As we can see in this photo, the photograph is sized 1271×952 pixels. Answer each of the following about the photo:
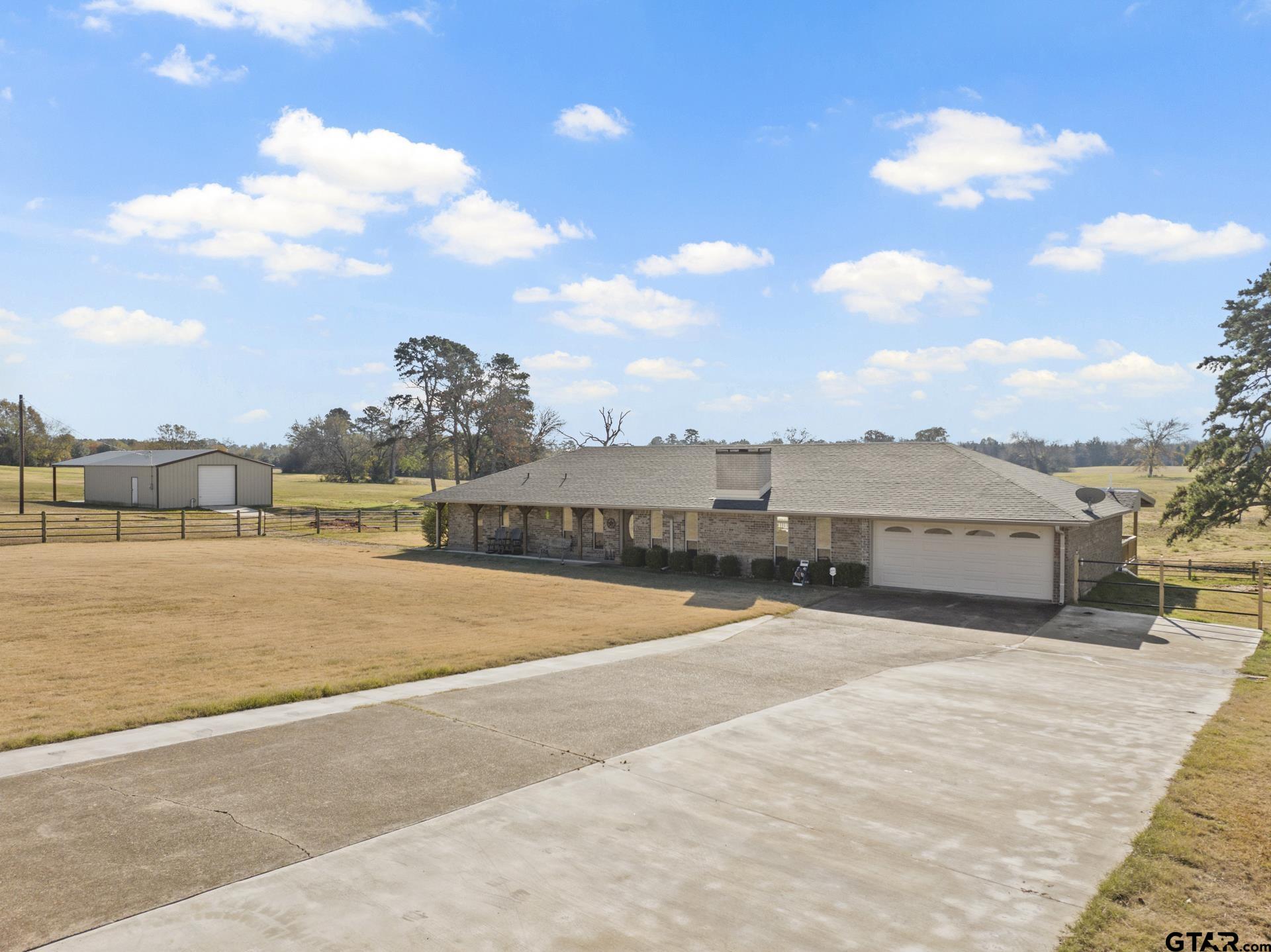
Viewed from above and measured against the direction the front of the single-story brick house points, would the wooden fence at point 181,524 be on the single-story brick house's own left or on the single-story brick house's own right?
on the single-story brick house's own right

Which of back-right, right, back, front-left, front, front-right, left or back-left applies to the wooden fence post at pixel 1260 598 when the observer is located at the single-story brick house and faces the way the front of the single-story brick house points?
left

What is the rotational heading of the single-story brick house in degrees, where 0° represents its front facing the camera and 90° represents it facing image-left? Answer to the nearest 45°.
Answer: approximately 45°

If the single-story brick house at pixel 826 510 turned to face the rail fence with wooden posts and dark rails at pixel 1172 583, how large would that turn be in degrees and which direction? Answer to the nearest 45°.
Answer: approximately 135° to its left
